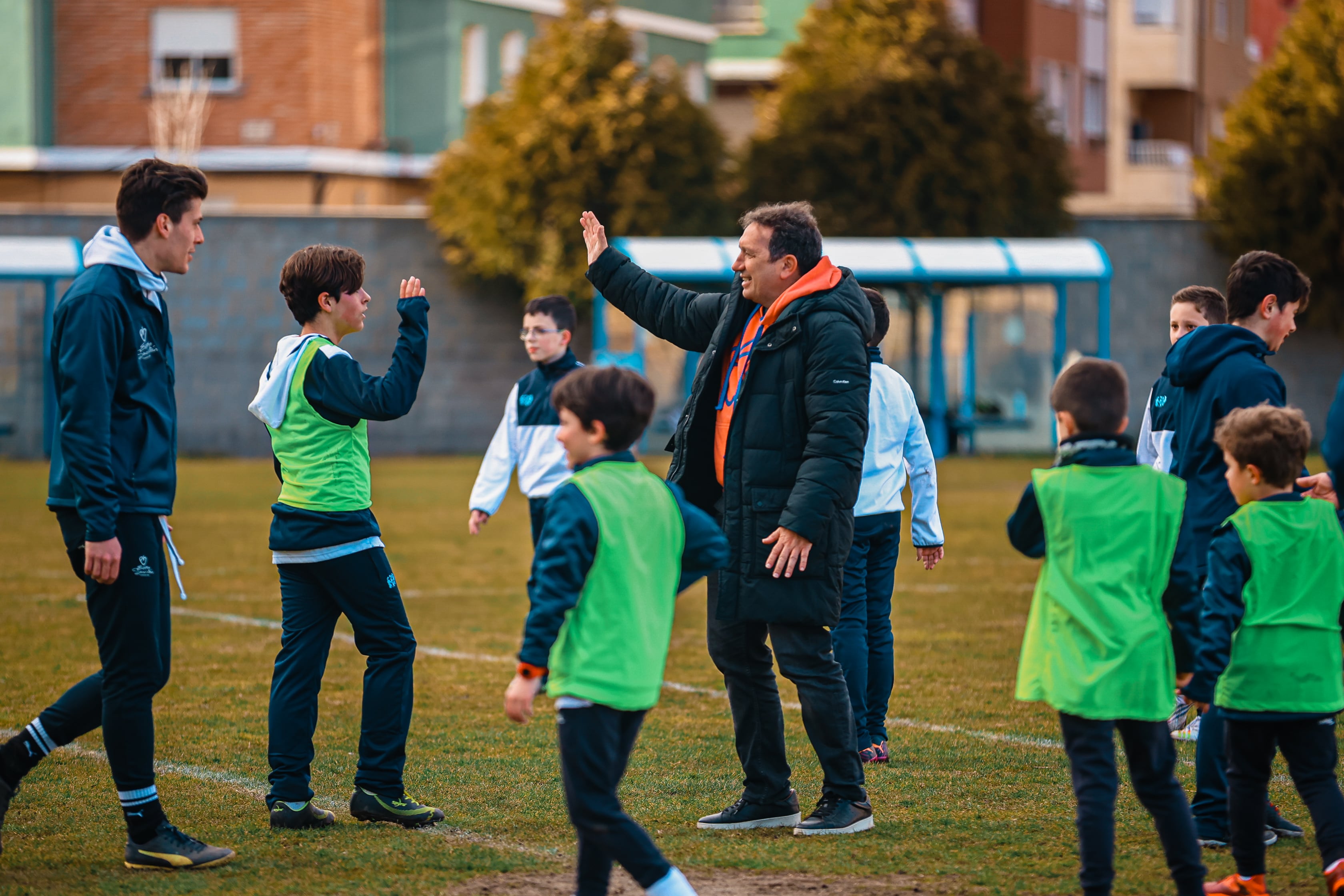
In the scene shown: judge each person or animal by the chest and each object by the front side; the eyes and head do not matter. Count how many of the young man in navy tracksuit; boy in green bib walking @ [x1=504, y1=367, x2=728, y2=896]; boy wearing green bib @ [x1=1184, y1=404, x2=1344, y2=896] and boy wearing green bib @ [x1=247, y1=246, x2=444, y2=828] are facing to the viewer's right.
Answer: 2

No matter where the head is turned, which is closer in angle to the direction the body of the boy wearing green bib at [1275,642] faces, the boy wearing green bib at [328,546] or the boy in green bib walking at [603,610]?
the boy wearing green bib

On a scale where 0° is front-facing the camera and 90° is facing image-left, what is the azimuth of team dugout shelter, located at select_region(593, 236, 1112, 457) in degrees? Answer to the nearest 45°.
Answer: approximately 0°

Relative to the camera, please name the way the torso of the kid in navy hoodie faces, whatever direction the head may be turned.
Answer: to the viewer's right

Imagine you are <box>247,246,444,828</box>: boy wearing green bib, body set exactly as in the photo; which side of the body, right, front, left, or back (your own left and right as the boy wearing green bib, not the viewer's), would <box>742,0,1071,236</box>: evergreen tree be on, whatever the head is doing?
left

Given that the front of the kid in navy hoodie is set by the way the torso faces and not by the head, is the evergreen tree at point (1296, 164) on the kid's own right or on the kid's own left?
on the kid's own left

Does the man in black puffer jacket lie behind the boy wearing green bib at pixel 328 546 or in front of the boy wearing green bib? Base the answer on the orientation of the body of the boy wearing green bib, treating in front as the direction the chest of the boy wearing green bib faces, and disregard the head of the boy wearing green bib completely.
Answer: in front

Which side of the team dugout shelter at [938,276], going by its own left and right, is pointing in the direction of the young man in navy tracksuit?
front

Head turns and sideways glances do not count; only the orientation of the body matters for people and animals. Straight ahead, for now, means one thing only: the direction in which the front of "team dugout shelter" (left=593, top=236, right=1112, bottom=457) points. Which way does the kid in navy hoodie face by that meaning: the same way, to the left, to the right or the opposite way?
to the left

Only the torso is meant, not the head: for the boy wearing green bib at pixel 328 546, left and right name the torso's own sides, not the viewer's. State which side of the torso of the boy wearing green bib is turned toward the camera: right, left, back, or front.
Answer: right

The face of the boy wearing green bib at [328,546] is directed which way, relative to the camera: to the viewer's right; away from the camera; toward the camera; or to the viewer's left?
to the viewer's right

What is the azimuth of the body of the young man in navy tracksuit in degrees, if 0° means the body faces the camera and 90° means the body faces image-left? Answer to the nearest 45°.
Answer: approximately 270°

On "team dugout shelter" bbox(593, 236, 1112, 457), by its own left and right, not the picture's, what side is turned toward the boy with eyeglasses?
front

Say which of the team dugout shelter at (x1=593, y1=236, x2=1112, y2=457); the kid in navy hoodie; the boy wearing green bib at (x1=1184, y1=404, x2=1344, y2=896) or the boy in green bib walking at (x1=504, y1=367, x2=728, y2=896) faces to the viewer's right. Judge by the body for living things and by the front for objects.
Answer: the kid in navy hoodie
